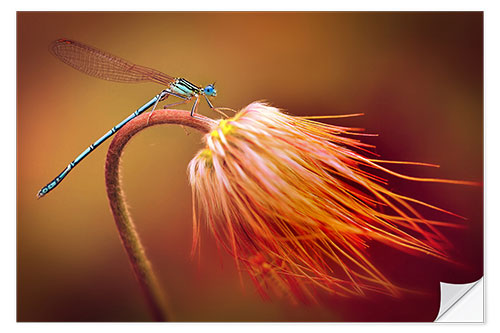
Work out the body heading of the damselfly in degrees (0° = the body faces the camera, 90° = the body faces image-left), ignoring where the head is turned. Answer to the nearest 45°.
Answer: approximately 270°
